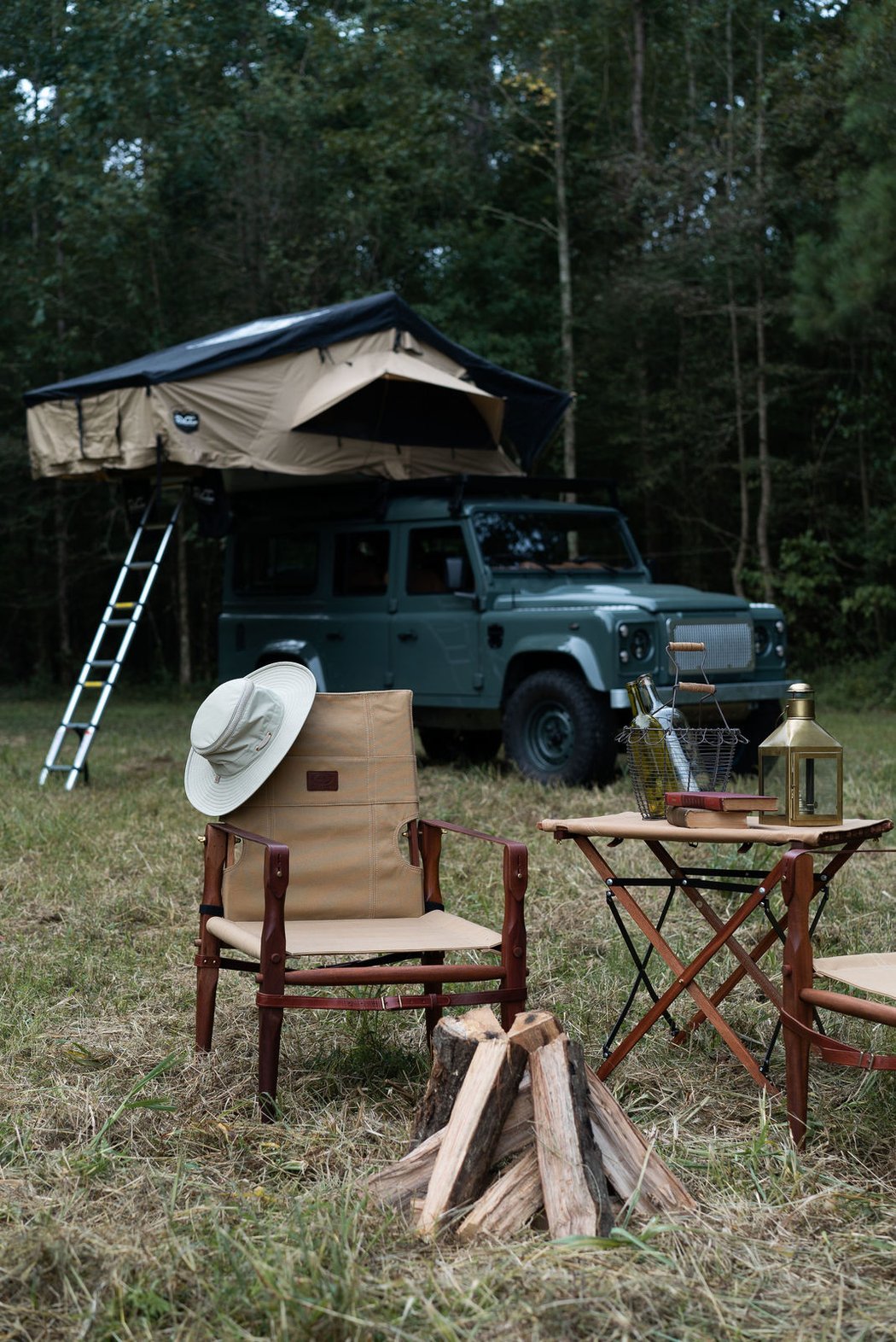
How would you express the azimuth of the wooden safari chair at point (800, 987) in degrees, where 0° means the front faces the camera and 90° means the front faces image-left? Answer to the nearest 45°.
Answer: approximately 45°

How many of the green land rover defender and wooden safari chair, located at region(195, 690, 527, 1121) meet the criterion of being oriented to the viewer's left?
0

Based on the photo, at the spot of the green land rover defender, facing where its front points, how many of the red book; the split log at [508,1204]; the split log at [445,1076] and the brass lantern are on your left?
0

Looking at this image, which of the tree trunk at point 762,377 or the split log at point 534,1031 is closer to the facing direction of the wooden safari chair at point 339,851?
the split log

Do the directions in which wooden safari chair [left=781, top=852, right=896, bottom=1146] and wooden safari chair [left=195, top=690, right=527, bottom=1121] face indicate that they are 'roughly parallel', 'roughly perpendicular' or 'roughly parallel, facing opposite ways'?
roughly perpendicular

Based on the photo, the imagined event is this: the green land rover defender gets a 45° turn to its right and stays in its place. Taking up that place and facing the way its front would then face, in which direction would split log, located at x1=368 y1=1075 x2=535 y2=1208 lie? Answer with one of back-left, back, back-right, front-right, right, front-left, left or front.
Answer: front

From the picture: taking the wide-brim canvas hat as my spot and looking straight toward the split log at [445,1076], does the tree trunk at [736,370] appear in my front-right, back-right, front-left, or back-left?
back-left

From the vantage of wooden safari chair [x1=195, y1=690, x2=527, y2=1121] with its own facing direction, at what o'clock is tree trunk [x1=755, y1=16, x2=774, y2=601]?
The tree trunk is roughly at 8 o'clock from the wooden safari chair.

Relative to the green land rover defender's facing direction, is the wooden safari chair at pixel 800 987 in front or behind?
in front

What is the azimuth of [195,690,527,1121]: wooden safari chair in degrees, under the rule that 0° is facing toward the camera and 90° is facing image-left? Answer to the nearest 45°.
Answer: approximately 315°

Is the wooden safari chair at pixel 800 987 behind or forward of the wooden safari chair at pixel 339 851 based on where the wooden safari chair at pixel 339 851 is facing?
forward
